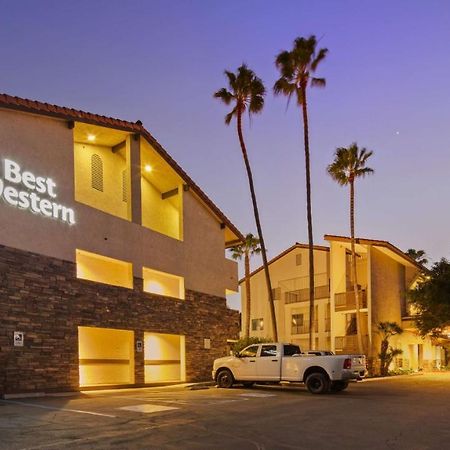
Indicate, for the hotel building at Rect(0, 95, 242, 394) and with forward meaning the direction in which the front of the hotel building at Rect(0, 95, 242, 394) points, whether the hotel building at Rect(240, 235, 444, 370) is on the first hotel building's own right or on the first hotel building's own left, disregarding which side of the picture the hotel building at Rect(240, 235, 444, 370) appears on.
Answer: on the first hotel building's own left

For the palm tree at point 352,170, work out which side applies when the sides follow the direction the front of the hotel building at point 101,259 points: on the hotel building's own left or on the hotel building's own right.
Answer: on the hotel building's own left

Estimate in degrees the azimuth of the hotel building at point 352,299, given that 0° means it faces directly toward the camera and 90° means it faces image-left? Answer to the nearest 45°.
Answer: approximately 45°
